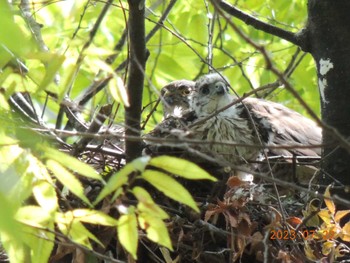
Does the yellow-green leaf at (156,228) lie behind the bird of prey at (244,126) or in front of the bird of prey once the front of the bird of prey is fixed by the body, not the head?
in front

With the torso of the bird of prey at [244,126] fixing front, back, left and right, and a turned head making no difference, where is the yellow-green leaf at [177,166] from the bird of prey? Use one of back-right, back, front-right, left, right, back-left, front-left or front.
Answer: front-left

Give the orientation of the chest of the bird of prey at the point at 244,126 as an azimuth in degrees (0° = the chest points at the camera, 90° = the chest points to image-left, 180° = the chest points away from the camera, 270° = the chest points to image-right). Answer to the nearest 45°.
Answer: approximately 45°

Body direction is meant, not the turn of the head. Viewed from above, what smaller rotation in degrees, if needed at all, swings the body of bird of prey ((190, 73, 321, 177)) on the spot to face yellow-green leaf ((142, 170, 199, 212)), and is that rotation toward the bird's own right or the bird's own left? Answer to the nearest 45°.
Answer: approximately 45° to the bird's own left

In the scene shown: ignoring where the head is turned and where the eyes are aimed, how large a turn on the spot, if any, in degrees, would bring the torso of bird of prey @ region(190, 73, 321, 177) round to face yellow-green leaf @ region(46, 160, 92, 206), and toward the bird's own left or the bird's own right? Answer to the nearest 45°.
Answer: approximately 45° to the bird's own left

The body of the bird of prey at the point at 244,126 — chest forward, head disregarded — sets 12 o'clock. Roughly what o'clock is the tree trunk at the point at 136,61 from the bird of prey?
The tree trunk is roughly at 2 o'clock from the bird of prey.

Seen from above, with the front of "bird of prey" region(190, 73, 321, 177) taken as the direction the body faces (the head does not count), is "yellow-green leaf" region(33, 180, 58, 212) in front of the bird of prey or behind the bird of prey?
in front

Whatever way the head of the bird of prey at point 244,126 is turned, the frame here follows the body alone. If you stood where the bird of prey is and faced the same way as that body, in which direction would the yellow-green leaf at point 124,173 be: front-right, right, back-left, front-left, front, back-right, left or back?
front-left
